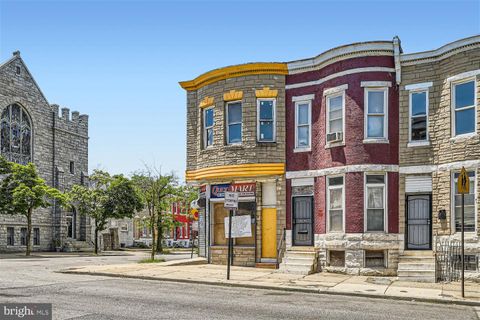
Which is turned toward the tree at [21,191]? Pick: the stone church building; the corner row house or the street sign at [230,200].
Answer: the stone church building

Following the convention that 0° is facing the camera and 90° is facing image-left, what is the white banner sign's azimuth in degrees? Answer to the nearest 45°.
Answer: approximately 0°

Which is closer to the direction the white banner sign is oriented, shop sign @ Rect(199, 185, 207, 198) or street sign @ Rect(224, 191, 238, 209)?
the street sign

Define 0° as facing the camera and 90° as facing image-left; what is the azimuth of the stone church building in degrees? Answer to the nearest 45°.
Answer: approximately 0°

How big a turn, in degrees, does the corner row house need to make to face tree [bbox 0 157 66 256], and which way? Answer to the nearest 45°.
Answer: approximately 135° to its right

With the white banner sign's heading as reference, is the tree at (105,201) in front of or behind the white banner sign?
behind

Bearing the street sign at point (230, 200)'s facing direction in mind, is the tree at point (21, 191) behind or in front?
behind

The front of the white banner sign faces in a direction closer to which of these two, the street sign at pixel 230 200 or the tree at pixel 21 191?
the street sign
